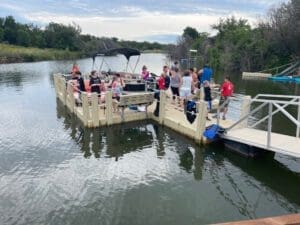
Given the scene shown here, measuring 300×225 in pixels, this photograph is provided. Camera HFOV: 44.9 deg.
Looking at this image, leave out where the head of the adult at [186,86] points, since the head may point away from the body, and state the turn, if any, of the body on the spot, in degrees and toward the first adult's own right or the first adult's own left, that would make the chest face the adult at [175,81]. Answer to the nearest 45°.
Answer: approximately 45° to the first adult's own left

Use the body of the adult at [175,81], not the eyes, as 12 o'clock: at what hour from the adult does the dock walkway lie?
The dock walkway is roughly at 5 o'clock from the adult.

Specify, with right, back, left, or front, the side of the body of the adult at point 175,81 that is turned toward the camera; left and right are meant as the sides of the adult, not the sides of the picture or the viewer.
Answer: back

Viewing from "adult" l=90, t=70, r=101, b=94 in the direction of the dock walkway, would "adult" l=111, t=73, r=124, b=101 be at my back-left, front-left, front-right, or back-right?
front-left

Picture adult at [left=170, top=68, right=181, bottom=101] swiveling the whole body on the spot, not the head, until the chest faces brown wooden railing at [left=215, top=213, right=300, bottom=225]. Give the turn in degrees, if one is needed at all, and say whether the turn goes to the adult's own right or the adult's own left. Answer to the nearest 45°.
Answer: approximately 180°

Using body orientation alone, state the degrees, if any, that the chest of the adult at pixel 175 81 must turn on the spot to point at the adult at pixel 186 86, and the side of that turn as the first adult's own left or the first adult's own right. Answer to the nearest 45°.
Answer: approximately 135° to the first adult's own right

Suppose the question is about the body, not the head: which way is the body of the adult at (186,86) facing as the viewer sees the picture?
away from the camera

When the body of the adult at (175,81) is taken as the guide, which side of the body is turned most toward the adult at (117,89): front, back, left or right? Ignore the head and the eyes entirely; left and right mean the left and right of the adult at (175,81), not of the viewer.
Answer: left

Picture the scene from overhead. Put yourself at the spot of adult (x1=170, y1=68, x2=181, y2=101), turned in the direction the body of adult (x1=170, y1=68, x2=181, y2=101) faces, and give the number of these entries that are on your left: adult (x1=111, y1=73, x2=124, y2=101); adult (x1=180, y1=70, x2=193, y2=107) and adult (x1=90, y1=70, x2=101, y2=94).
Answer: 2

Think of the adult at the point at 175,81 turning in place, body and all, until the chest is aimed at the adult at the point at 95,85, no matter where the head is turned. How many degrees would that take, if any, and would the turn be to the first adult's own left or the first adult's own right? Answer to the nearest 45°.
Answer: approximately 90° to the first adult's own left

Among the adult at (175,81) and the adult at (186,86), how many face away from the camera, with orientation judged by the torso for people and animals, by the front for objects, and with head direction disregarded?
2
